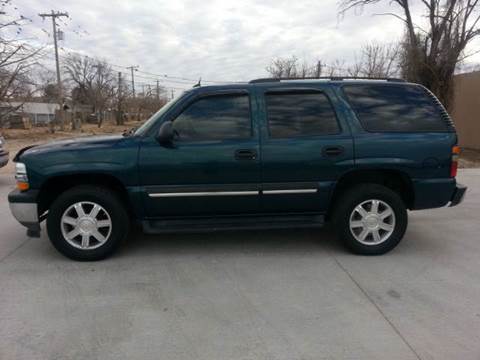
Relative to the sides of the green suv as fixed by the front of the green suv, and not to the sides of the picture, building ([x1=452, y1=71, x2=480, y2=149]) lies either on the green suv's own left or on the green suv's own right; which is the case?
on the green suv's own right

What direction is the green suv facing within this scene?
to the viewer's left
